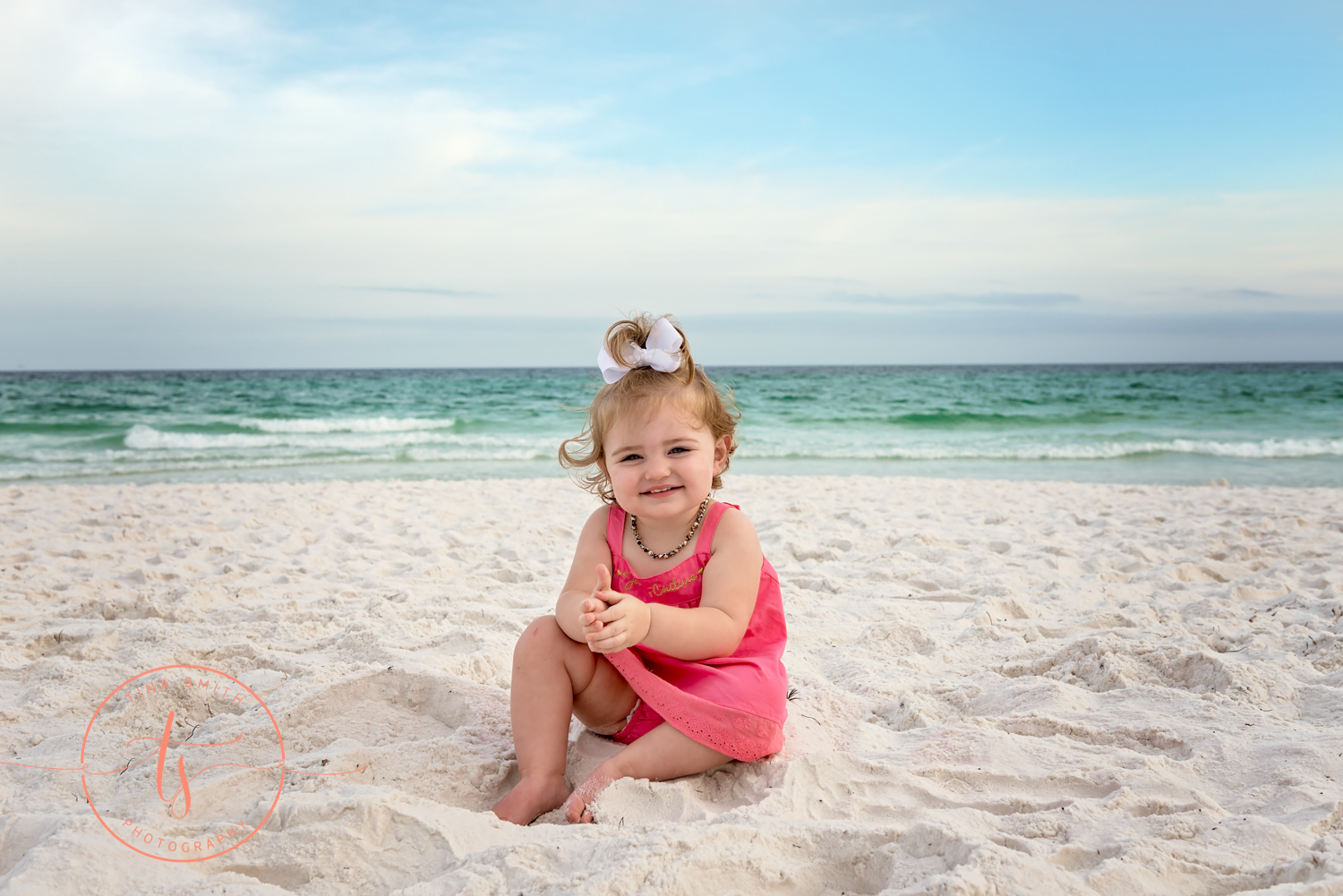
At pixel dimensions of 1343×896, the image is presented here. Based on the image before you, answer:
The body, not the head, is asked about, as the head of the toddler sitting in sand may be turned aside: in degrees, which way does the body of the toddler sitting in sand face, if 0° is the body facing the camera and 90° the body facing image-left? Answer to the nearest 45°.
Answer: approximately 45°
